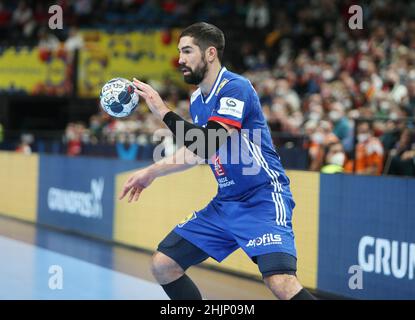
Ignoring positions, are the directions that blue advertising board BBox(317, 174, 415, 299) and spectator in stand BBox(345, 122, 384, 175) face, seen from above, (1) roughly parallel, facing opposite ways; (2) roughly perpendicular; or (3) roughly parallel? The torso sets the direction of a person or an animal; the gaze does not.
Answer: roughly parallel

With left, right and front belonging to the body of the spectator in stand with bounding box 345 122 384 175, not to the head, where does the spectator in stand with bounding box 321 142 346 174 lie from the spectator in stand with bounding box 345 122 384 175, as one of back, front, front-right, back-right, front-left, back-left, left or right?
right

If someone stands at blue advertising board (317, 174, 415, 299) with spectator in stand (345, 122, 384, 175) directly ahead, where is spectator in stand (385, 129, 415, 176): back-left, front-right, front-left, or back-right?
front-right

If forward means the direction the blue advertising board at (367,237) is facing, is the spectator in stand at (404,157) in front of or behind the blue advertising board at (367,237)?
behind

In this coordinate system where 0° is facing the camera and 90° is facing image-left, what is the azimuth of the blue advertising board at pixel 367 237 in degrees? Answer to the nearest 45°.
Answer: approximately 45°

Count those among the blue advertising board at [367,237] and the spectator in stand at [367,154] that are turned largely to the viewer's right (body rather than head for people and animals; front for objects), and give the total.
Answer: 0

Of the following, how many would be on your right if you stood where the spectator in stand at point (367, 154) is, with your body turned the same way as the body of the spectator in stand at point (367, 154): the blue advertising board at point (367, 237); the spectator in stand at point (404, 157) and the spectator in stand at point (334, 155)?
1

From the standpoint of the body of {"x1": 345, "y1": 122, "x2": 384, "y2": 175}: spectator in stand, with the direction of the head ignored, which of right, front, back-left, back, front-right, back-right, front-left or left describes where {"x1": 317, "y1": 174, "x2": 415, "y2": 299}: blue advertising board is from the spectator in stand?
front-left

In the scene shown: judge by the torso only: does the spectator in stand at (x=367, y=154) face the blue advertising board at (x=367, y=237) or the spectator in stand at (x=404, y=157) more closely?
the blue advertising board

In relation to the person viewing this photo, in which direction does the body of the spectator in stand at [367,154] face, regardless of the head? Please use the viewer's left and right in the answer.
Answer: facing the viewer and to the left of the viewer

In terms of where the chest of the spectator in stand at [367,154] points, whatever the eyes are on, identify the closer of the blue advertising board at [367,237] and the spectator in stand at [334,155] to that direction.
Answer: the blue advertising board

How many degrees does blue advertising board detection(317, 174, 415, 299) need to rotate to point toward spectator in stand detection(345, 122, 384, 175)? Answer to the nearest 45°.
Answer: approximately 135° to its right

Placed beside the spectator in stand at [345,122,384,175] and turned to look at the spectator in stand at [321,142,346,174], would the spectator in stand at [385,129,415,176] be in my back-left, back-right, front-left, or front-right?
back-left

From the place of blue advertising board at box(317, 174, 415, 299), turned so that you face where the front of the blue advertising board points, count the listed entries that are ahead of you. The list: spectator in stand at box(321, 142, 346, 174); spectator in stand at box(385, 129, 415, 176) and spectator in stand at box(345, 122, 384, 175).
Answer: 0

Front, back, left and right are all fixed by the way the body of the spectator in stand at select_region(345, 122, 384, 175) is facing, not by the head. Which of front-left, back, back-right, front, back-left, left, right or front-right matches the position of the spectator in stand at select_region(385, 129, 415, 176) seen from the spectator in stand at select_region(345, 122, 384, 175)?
left
